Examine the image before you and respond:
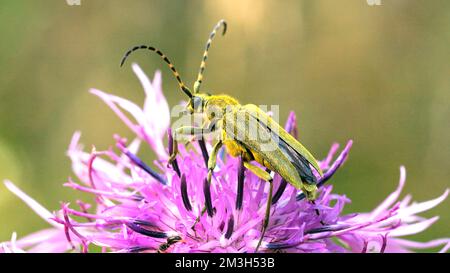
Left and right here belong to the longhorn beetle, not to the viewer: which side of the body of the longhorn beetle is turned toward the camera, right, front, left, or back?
left
